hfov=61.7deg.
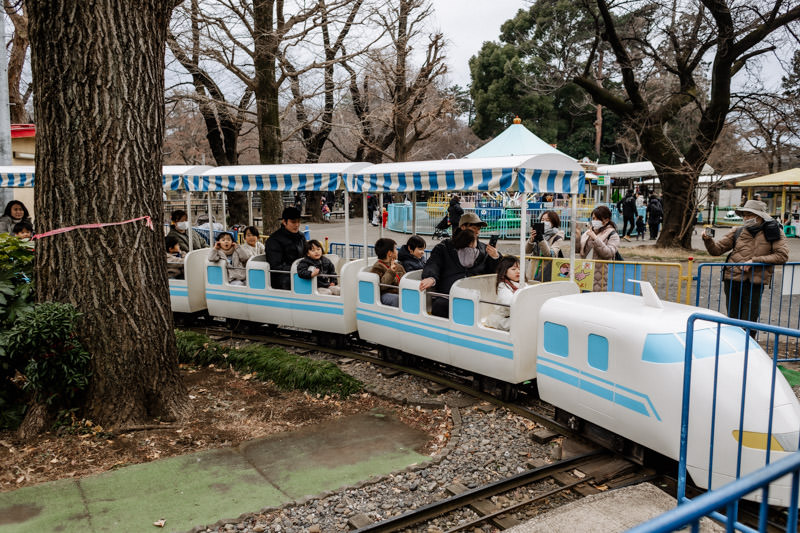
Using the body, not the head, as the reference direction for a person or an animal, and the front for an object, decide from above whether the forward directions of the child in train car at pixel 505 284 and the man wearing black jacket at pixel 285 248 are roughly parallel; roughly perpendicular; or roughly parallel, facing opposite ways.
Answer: roughly parallel

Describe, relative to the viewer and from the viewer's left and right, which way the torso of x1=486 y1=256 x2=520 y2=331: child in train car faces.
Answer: facing the viewer and to the right of the viewer

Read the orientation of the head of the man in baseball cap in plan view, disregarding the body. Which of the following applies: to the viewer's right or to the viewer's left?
to the viewer's right

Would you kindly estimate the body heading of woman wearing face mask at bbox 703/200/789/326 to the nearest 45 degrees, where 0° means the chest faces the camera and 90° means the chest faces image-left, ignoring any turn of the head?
approximately 45°

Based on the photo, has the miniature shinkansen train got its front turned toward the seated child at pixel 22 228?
no

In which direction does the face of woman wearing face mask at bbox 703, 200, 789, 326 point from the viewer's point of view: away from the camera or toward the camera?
toward the camera

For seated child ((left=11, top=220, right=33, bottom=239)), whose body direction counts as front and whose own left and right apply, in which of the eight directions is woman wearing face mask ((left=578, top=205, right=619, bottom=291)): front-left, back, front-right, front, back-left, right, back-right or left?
front

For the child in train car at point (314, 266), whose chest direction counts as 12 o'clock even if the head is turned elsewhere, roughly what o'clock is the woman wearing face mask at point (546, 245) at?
The woman wearing face mask is roughly at 10 o'clock from the child in train car.

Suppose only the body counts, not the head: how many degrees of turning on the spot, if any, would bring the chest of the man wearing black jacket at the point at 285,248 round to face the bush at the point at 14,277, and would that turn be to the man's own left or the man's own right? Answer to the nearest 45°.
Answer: approximately 90° to the man's own right

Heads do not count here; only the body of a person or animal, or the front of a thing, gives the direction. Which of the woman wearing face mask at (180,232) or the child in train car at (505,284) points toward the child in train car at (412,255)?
the woman wearing face mask

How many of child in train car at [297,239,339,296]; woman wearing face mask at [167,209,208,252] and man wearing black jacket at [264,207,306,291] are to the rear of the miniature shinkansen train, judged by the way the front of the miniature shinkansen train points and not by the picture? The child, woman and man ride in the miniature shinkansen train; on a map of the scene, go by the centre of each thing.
3

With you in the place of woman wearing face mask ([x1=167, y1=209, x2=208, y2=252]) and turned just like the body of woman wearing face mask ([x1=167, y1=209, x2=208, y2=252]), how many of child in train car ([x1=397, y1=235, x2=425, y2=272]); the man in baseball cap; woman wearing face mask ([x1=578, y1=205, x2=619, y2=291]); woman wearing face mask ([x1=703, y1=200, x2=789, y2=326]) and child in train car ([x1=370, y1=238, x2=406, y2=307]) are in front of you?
5

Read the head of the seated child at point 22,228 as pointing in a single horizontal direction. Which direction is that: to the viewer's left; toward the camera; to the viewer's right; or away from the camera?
toward the camera

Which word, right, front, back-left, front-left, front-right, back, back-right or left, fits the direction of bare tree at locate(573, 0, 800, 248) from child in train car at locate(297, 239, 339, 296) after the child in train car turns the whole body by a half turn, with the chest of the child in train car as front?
right

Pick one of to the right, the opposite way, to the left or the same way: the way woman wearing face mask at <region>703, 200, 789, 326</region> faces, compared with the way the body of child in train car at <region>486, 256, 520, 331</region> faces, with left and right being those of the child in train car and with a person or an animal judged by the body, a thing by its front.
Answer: to the right

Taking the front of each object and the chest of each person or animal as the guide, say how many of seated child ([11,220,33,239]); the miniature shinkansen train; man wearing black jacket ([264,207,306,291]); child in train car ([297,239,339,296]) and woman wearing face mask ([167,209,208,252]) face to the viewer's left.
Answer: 0

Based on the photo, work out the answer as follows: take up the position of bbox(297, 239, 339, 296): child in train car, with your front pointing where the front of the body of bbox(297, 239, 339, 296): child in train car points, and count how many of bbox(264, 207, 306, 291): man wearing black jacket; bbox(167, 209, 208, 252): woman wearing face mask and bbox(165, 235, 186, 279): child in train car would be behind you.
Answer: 3

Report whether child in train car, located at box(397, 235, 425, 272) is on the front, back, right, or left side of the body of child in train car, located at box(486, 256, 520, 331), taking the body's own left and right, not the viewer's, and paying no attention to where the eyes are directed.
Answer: back

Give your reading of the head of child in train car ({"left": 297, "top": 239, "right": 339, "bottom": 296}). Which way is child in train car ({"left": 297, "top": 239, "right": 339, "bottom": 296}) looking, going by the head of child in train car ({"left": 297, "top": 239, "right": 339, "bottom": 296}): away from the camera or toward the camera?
toward the camera

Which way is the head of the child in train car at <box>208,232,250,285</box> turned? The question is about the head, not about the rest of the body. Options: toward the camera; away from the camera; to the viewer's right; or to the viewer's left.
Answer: toward the camera
